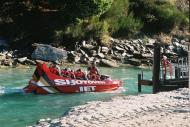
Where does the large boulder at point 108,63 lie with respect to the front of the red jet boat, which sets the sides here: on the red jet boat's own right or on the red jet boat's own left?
on the red jet boat's own left

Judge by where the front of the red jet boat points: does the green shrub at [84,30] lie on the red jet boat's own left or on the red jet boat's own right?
on the red jet boat's own left

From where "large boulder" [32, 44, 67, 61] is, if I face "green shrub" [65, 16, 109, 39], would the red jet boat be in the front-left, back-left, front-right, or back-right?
back-right

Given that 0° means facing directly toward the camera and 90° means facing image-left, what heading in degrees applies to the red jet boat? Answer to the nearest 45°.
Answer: approximately 270°

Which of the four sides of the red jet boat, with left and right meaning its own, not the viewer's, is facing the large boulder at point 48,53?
left

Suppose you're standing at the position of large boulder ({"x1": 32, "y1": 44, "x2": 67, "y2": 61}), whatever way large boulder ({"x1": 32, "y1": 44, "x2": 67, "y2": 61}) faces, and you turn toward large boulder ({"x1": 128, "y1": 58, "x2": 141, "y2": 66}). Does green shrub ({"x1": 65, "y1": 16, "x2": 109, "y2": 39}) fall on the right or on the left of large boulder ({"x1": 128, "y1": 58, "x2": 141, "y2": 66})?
left
